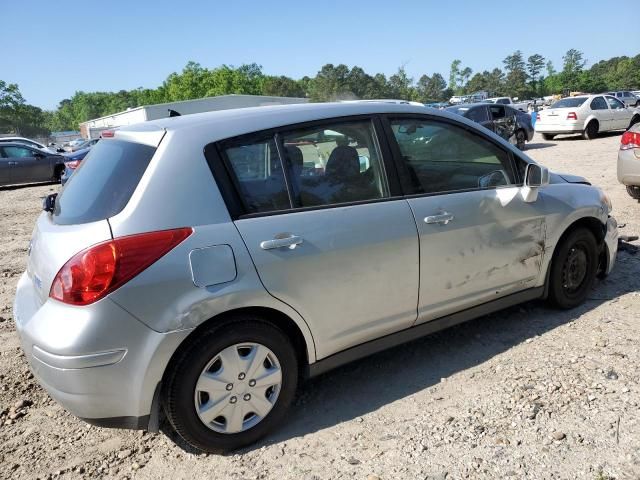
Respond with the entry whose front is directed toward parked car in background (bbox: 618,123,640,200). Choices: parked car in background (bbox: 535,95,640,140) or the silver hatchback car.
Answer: the silver hatchback car

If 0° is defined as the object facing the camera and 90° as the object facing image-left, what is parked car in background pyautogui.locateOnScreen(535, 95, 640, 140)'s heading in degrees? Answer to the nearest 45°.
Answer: approximately 225°

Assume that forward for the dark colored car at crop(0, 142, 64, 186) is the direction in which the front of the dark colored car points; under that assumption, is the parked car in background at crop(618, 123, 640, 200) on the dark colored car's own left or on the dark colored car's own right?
on the dark colored car's own right

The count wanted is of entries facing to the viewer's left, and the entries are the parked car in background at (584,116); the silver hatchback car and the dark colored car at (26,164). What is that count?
0

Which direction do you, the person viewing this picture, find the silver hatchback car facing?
facing away from the viewer and to the right of the viewer

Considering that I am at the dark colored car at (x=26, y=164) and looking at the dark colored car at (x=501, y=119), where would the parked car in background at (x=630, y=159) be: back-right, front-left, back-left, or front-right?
front-right

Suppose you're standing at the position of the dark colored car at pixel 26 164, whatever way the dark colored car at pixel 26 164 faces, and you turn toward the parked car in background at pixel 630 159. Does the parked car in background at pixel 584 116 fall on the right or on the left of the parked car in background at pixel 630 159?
left

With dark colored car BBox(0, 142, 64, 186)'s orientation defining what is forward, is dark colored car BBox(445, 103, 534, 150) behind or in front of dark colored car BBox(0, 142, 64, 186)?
in front

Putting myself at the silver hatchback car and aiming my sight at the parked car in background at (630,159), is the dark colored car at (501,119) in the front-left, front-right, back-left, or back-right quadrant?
front-left

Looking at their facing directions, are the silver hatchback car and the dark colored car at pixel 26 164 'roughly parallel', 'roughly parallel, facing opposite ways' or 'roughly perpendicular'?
roughly parallel

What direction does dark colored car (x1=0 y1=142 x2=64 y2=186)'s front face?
to the viewer's right

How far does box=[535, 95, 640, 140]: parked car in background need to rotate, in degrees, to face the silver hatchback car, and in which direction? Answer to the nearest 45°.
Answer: approximately 135° to its right

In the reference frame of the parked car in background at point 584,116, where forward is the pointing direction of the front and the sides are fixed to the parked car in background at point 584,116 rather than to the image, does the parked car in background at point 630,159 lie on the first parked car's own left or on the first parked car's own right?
on the first parked car's own right

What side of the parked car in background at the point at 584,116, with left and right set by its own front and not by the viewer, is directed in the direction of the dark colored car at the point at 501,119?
back

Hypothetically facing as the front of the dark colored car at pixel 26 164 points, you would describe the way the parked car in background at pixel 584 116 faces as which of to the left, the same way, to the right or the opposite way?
the same way

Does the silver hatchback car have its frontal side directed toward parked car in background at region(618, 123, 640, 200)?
yes

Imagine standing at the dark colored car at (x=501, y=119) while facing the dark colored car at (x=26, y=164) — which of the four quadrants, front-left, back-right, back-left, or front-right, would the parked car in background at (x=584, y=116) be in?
back-right
